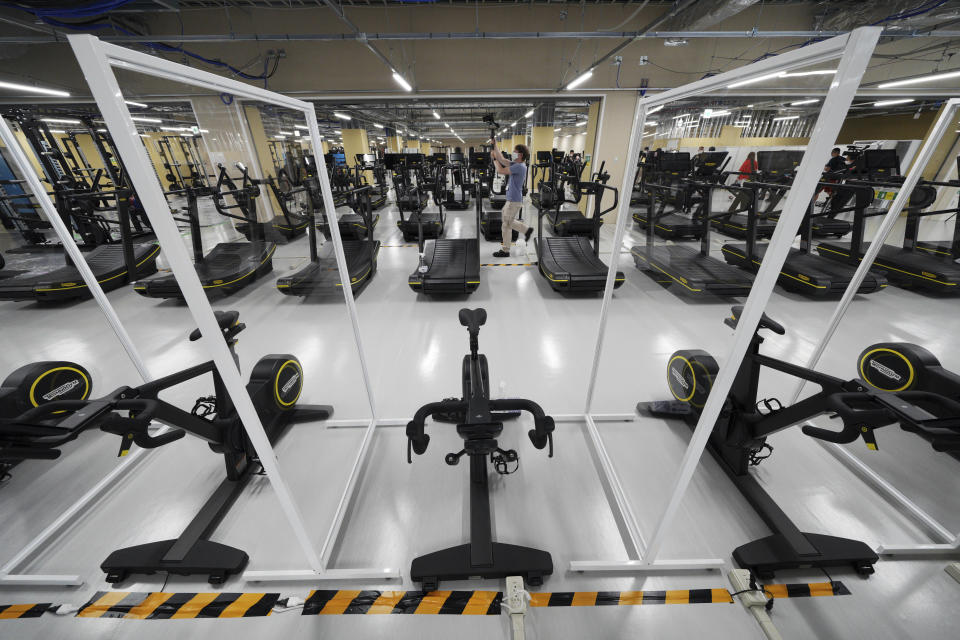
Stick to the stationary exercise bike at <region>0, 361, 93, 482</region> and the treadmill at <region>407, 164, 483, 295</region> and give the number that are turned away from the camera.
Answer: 1

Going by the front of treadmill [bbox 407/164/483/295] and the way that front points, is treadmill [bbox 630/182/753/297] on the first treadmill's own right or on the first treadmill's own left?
on the first treadmill's own right

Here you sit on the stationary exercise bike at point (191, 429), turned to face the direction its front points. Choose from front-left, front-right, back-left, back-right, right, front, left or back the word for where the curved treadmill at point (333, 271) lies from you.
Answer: back

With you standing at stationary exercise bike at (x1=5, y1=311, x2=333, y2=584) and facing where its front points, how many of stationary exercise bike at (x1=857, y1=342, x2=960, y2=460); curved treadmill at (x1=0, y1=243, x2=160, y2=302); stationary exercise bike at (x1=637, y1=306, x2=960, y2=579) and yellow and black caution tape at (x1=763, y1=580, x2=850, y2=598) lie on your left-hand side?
3

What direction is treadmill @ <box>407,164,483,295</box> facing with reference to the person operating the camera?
facing away from the viewer

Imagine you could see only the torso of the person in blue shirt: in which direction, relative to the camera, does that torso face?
to the viewer's left

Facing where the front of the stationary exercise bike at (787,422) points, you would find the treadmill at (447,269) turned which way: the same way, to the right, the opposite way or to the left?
the opposite way

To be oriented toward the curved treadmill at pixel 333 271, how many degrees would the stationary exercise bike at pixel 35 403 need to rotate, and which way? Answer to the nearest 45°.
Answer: approximately 135° to its left

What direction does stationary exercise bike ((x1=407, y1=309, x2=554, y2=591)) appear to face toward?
toward the camera

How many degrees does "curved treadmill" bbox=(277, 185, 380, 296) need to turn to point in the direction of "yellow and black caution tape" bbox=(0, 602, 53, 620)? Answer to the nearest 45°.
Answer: approximately 180°

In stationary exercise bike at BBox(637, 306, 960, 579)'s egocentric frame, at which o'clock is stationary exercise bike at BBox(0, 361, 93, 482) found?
stationary exercise bike at BBox(0, 361, 93, 482) is roughly at 3 o'clock from stationary exercise bike at BBox(637, 306, 960, 579).

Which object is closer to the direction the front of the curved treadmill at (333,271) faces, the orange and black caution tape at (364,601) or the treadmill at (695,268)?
the treadmill

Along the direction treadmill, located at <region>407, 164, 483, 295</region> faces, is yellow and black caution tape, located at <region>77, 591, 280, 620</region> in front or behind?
behind
